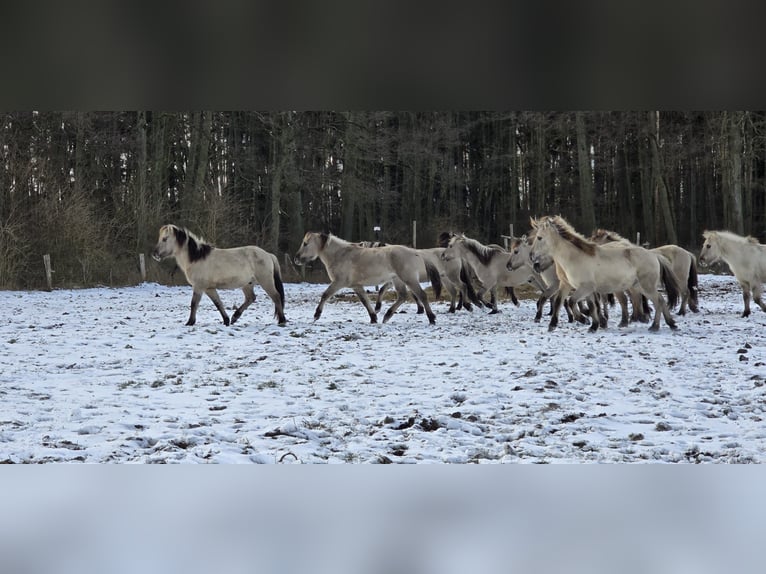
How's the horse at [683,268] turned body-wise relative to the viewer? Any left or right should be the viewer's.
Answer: facing to the left of the viewer

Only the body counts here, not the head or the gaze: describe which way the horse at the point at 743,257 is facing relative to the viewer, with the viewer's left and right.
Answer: facing to the left of the viewer

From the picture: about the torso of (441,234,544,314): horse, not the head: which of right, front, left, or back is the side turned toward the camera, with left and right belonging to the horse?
left

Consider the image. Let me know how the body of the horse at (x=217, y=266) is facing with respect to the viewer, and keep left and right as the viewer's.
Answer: facing to the left of the viewer

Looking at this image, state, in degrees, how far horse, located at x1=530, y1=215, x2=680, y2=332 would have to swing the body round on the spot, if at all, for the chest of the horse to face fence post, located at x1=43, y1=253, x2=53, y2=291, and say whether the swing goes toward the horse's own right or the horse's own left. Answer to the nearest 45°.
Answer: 0° — it already faces it

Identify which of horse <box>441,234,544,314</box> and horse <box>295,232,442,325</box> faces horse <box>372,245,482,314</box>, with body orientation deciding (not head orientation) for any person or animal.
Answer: horse <box>441,234,544,314</box>

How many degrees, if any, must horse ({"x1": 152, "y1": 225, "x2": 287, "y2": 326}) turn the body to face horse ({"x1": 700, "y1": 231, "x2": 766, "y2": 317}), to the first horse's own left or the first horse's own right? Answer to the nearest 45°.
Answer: approximately 180°

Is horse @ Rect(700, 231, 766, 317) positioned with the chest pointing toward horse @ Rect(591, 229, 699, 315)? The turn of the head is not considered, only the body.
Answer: yes

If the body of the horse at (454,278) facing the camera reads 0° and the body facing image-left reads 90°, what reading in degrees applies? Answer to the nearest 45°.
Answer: approximately 90°

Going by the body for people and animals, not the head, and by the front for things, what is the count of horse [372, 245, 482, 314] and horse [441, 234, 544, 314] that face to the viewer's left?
2

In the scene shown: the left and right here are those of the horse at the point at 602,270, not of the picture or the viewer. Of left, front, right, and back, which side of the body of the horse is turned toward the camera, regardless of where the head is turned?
left

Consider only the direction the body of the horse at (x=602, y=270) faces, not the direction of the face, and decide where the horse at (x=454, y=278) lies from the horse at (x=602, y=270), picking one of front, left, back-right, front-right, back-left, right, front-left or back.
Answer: front-right

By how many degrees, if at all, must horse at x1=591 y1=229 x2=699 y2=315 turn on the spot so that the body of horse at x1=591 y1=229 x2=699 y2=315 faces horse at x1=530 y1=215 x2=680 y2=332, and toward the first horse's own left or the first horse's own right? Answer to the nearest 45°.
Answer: approximately 45° to the first horse's own left

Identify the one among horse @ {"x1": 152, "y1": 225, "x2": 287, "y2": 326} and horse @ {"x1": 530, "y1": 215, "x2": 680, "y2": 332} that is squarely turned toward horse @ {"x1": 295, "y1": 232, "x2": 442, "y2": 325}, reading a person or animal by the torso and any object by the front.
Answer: horse @ {"x1": 530, "y1": 215, "x2": 680, "y2": 332}

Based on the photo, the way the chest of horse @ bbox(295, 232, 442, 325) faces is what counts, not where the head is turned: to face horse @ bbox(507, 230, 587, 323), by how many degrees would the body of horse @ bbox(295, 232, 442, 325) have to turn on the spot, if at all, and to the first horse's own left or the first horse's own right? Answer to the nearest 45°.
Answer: approximately 180°

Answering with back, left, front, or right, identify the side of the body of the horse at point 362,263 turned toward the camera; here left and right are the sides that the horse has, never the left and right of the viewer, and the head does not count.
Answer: left
